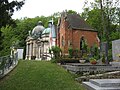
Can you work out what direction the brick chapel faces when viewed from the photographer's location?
facing the viewer and to the left of the viewer

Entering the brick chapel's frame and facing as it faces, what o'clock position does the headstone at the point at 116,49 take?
The headstone is roughly at 10 o'clock from the brick chapel.
